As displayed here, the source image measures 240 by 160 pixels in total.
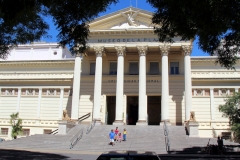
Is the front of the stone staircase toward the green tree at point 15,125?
no

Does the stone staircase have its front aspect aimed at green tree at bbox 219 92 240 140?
no

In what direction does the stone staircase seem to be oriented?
toward the camera

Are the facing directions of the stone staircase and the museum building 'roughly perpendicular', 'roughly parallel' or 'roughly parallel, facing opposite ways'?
roughly parallel

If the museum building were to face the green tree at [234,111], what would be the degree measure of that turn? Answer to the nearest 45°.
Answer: approximately 45° to its left

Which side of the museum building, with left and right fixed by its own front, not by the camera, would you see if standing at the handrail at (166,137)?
front

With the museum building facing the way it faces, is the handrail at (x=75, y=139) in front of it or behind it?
in front

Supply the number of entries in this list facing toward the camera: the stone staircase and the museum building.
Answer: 2

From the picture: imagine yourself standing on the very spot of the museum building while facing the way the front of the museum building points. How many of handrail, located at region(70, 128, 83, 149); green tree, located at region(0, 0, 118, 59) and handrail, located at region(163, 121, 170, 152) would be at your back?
0

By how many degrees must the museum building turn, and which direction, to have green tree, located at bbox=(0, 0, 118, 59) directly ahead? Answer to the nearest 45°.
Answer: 0° — it already faces it

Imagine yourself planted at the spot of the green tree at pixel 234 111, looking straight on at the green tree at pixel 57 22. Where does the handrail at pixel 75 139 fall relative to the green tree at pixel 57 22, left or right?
right

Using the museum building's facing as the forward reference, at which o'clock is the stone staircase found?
The stone staircase is roughly at 12 o'clock from the museum building.

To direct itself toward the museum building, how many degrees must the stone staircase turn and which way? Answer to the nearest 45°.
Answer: approximately 180°

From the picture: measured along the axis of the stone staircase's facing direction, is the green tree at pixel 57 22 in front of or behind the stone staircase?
in front
